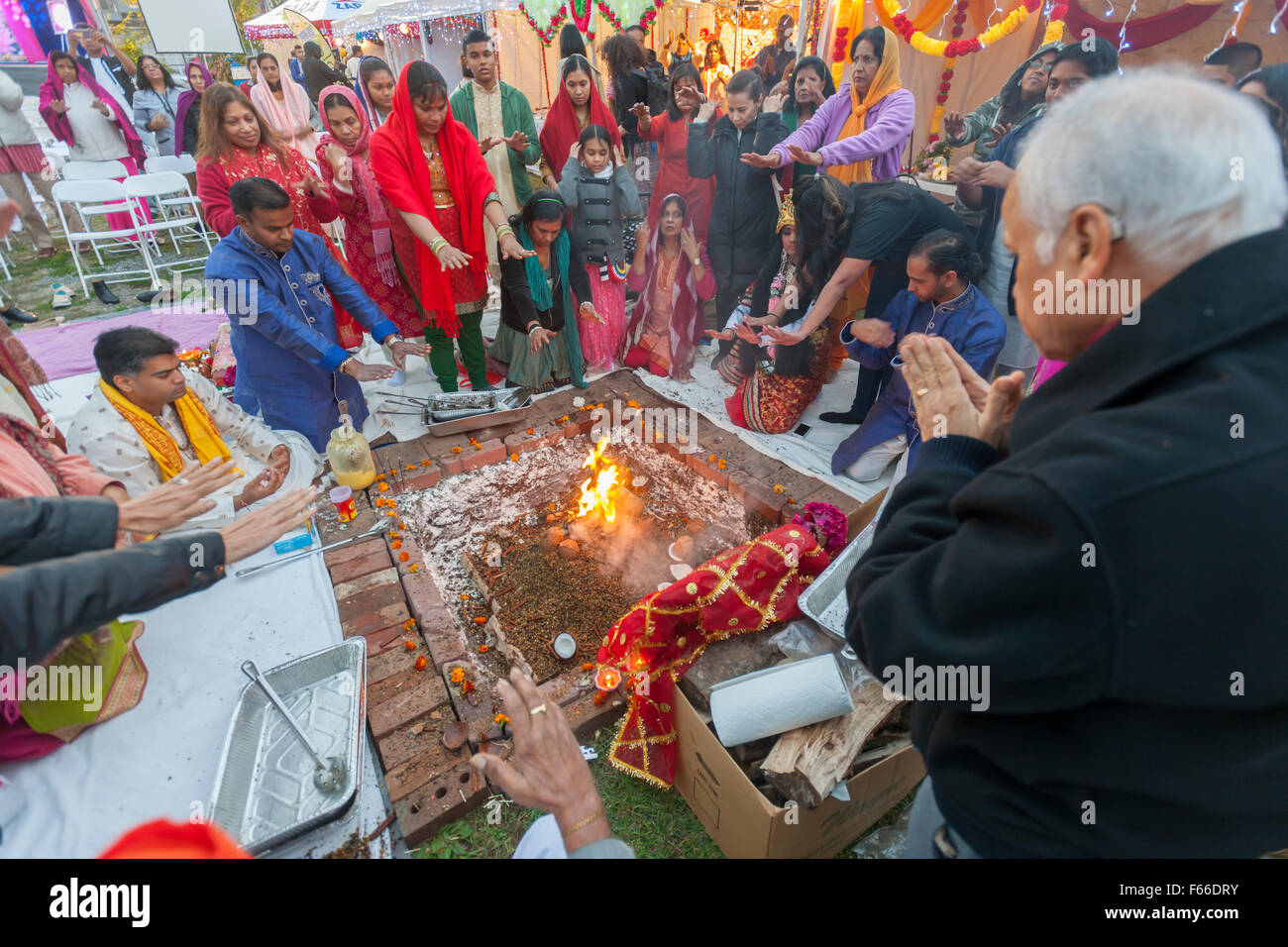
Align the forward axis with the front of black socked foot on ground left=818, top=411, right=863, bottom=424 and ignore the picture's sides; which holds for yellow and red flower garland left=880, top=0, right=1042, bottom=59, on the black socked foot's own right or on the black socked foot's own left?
on the black socked foot's own right

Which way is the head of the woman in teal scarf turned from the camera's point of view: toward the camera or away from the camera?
toward the camera

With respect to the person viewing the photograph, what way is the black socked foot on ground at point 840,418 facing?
facing to the left of the viewer

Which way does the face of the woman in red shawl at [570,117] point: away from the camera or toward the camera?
toward the camera

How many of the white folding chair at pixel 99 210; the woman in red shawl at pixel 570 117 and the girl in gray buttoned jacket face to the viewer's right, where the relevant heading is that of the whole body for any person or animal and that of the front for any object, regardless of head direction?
0

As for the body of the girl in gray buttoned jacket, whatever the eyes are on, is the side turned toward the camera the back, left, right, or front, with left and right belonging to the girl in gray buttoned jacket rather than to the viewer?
front

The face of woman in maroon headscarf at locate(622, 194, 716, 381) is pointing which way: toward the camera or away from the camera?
toward the camera

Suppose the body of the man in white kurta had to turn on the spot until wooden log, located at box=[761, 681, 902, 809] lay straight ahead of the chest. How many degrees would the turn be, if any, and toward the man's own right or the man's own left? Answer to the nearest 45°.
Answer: approximately 45° to the man's own right

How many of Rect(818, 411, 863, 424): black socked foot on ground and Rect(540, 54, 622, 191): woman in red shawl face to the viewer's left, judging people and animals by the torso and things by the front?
1

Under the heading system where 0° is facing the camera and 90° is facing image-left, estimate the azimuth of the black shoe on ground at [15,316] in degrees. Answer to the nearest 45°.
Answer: approximately 270°

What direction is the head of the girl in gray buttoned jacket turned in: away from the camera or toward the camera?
toward the camera

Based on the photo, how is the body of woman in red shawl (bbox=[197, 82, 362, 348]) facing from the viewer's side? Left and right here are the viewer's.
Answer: facing the viewer and to the right of the viewer

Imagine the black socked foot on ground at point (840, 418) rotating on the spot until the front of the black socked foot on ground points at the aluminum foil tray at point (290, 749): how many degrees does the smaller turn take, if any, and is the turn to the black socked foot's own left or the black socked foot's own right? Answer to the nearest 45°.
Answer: approximately 45° to the black socked foot's own left
